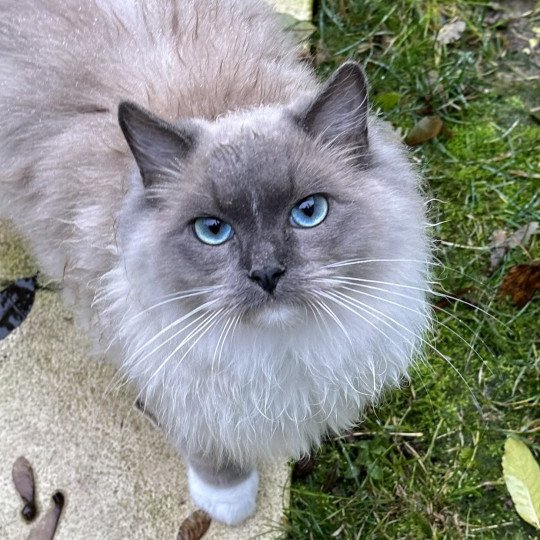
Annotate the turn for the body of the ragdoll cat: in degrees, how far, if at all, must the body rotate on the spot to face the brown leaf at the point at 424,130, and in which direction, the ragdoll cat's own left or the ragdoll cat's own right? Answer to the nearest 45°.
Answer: approximately 90° to the ragdoll cat's own left

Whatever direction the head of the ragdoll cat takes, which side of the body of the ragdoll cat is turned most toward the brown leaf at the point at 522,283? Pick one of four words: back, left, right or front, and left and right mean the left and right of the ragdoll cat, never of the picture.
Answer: left

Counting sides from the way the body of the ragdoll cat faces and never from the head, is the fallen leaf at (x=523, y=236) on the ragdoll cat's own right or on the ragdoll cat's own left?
on the ragdoll cat's own left

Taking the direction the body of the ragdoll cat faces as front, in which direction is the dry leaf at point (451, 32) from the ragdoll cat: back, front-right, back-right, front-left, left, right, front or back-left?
left

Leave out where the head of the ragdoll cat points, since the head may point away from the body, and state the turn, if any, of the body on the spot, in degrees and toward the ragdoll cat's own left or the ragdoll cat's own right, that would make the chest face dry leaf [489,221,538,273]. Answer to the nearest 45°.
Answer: approximately 90° to the ragdoll cat's own left

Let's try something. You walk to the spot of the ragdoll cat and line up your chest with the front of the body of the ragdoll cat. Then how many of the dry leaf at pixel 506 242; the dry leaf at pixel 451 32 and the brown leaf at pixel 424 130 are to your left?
3

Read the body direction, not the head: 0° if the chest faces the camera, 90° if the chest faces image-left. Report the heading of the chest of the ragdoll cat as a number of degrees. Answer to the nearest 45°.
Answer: approximately 315°
